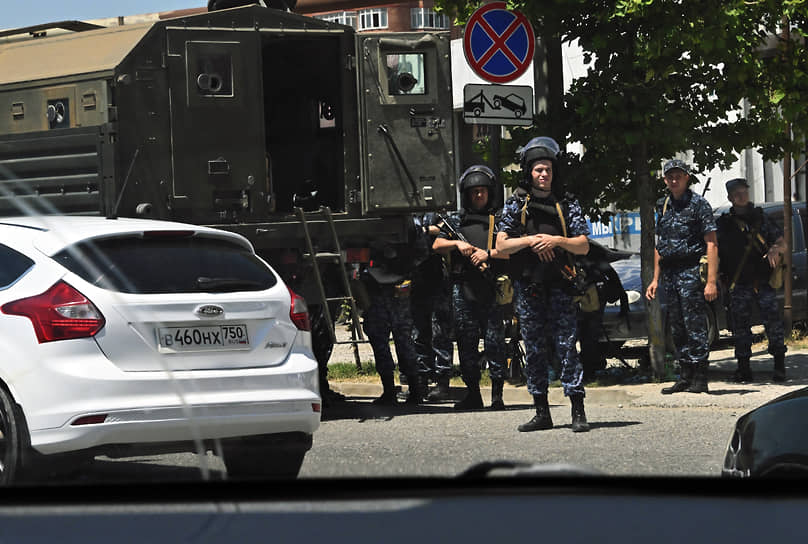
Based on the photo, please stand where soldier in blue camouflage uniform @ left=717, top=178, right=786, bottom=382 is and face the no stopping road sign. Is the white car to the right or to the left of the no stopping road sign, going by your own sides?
left

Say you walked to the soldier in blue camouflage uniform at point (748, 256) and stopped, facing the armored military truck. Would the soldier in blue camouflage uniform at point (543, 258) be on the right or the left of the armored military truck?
left

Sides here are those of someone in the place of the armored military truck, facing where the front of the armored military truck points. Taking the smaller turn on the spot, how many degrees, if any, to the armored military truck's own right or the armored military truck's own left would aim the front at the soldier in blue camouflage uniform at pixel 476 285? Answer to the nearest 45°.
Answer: approximately 135° to the armored military truck's own right

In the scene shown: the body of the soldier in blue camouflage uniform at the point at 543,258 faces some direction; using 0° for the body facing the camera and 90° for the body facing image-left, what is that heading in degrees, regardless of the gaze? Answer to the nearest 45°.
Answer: approximately 0°

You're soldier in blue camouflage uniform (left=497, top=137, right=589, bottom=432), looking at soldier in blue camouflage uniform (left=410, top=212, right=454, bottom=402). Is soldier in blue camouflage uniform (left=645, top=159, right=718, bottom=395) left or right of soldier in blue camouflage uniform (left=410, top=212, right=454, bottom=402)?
right

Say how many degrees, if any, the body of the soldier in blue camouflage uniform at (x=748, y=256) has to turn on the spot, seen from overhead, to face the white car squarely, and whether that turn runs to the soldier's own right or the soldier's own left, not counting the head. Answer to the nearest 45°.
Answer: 0° — they already face it

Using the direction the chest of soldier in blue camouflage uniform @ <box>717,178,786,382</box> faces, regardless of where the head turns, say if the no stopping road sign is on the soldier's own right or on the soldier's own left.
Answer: on the soldier's own right

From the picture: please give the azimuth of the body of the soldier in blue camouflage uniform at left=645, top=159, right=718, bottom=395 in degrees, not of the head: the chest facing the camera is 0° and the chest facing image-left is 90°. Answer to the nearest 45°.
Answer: approximately 45°

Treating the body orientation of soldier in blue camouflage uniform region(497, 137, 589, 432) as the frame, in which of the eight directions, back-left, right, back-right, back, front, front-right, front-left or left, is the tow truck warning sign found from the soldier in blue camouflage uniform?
back

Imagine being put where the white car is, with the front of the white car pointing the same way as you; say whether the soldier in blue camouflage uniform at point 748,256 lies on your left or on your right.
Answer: on your right
